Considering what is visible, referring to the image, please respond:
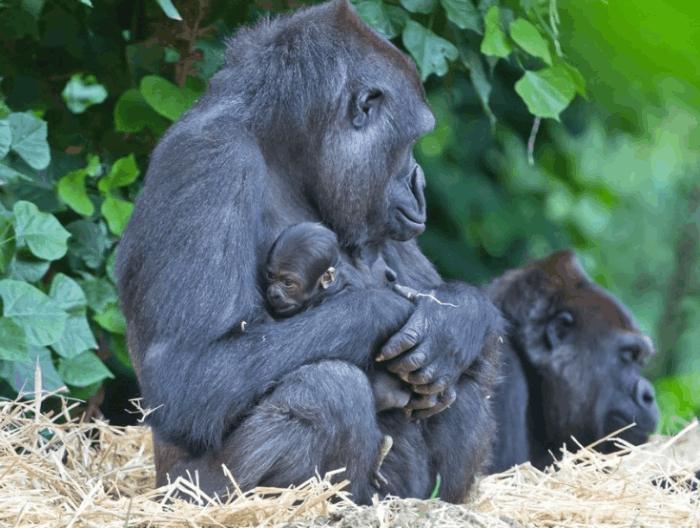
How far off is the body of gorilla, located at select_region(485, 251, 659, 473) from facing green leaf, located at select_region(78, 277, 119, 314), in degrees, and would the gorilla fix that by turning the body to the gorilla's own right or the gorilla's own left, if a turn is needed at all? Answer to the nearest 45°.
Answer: approximately 180°

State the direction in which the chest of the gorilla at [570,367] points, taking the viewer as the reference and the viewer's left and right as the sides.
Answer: facing to the right of the viewer

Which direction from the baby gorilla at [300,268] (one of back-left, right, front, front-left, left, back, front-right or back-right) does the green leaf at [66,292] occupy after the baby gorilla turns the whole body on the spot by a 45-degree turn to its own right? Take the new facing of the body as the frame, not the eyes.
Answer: front-right

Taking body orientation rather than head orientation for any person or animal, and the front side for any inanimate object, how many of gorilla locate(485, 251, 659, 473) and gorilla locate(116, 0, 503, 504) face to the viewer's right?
2

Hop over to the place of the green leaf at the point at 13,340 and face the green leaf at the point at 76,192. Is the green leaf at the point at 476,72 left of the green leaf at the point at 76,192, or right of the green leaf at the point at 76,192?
right

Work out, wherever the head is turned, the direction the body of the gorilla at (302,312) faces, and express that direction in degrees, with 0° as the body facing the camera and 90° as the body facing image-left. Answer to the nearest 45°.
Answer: approximately 270°

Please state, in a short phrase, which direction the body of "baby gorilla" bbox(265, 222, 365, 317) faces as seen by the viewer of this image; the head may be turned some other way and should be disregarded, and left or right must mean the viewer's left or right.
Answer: facing the viewer and to the left of the viewer

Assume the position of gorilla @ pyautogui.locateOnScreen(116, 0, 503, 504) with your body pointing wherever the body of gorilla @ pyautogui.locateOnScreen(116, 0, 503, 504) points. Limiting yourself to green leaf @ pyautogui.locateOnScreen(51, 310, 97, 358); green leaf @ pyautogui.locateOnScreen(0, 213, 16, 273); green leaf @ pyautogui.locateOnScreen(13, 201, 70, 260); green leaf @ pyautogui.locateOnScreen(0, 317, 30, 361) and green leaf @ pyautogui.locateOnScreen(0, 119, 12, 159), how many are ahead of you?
0

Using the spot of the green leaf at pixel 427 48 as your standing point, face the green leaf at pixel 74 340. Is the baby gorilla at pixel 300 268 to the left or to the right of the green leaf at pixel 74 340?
left

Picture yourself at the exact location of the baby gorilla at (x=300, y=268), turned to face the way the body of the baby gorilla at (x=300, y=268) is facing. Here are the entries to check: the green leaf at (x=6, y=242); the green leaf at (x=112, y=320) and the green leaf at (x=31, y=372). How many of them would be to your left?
0

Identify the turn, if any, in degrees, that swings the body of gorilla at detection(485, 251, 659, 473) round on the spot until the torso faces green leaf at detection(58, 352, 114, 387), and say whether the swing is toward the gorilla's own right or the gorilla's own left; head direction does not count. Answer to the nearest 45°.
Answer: approximately 135° to the gorilla's own right

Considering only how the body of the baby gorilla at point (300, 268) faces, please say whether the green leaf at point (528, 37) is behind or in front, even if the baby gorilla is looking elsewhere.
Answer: behind
